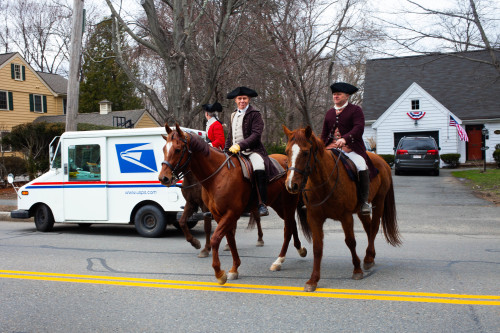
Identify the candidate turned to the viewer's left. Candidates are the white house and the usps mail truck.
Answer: the usps mail truck

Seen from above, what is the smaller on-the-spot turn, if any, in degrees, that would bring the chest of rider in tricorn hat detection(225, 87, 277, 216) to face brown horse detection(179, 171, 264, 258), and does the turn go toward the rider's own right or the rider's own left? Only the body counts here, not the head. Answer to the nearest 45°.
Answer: approximately 90° to the rider's own right

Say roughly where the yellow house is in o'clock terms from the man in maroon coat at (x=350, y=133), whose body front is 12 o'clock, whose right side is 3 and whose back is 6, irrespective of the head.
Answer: The yellow house is roughly at 3 o'clock from the man in maroon coat.

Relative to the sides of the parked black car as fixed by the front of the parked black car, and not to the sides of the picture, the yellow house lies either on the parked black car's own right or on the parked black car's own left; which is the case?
on the parked black car's own left

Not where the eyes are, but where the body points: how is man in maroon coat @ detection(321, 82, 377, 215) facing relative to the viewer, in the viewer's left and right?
facing the viewer and to the left of the viewer

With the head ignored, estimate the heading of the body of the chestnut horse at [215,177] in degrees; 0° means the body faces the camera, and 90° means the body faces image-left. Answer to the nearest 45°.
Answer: approximately 45°

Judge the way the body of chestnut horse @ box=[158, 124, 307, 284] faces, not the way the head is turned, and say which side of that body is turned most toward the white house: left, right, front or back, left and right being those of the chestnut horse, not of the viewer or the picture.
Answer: back

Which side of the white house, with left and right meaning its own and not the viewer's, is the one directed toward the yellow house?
right

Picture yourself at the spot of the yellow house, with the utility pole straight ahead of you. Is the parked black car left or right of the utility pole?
left

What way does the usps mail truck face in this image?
to the viewer's left

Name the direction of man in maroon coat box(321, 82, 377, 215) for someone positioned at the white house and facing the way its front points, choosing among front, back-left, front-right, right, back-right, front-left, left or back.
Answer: front

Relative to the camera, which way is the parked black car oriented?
away from the camera

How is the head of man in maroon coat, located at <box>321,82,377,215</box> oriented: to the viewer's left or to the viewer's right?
to the viewer's left

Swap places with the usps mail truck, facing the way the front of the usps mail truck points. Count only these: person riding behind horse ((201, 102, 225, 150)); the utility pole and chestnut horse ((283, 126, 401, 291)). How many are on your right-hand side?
1

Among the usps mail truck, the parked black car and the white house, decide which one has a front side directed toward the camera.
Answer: the white house
